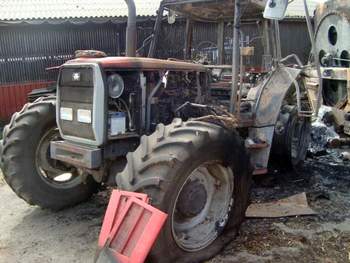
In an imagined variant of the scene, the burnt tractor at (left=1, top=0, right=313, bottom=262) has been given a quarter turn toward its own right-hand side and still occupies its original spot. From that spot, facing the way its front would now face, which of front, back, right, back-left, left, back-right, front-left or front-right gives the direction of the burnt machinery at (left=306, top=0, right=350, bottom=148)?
right

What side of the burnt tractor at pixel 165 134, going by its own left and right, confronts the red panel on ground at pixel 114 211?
front

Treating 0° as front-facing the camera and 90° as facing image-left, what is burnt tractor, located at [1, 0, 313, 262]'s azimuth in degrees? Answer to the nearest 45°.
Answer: approximately 45°
